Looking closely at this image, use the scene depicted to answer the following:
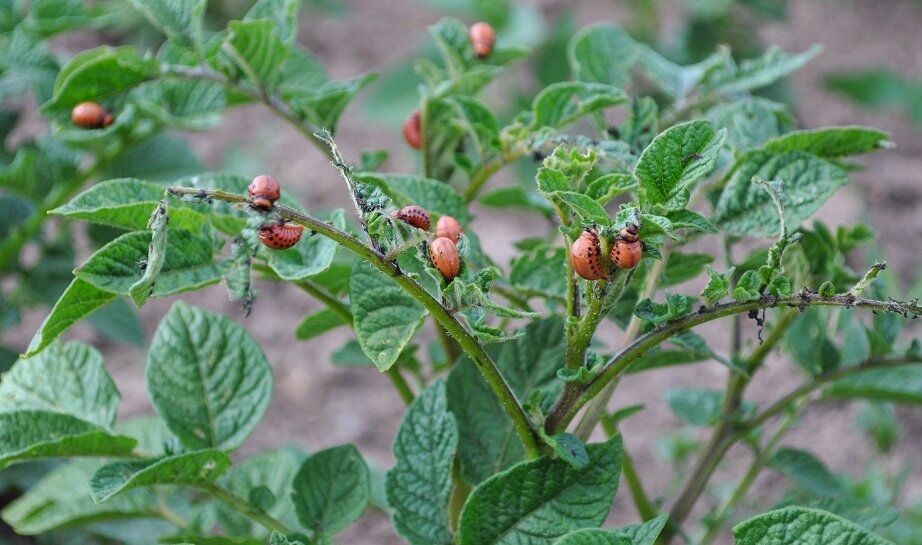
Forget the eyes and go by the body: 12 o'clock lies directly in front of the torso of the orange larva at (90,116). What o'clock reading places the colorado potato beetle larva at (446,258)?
The colorado potato beetle larva is roughly at 2 o'clock from the orange larva.

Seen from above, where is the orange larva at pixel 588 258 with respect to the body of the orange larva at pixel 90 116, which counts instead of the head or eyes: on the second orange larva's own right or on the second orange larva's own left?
on the second orange larva's own right

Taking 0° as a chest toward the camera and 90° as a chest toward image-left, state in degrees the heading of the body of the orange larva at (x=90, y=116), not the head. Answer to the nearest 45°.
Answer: approximately 270°
